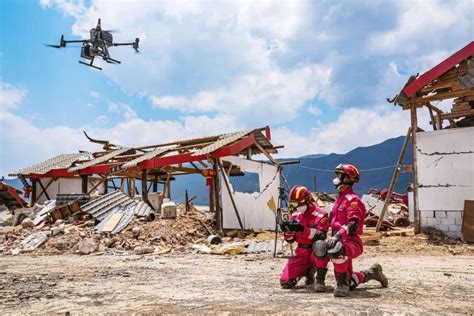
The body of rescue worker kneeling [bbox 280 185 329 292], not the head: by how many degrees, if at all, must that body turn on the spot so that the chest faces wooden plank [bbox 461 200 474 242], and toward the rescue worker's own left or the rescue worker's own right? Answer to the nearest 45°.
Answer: approximately 180°

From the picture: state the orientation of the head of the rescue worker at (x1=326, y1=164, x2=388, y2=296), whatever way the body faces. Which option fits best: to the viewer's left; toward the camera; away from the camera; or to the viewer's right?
to the viewer's left

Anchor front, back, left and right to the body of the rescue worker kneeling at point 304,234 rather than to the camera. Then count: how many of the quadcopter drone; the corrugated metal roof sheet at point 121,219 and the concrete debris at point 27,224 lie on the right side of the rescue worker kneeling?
3

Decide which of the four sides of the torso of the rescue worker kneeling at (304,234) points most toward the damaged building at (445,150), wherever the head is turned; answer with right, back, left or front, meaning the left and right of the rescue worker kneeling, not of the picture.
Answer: back

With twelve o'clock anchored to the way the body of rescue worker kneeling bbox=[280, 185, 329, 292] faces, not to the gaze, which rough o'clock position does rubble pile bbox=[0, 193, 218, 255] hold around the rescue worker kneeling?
The rubble pile is roughly at 3 o'clock from the rescue worker kneeling.

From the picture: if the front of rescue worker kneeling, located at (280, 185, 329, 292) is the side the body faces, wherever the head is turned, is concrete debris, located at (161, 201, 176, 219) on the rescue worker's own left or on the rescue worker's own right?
on the rescue worker's own right

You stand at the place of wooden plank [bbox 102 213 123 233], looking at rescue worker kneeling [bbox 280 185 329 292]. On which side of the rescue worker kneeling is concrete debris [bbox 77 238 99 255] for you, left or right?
right

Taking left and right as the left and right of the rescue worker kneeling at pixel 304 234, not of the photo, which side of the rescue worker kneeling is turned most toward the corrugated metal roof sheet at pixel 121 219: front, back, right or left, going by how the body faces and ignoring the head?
right

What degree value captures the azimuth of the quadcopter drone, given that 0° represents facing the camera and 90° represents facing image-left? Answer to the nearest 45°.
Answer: approximately 45°
